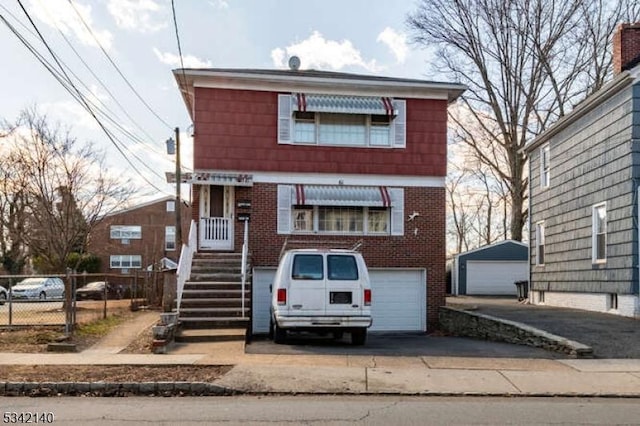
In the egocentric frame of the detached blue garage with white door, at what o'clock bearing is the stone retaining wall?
The stone retaining wall is roughly at 12 o'clock from the detached blue garage with white door.

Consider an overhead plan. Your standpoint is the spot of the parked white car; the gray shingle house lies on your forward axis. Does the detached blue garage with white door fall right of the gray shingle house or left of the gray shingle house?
left

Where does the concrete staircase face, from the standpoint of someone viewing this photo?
facing the viewer

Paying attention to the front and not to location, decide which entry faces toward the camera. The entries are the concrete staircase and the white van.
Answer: the concrete staircase

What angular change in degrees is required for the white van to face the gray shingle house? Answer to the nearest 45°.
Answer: approximately 45° to its right

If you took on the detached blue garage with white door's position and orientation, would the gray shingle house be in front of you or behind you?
in front

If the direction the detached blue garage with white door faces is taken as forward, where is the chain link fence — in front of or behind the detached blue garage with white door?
in front

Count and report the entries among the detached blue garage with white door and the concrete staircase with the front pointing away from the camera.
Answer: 0

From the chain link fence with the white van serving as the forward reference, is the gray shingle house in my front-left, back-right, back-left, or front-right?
front-left

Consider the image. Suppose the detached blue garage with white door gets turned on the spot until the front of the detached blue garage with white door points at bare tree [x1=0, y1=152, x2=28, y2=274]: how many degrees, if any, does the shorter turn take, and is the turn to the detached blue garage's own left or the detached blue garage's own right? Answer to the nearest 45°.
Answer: approximately 45° to the detached blue garage's own right

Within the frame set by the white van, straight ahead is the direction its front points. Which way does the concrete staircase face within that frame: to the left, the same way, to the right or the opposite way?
the opposite way

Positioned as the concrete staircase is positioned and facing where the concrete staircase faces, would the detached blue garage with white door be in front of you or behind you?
behind

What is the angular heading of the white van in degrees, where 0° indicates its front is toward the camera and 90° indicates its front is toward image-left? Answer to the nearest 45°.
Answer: approximately 180°

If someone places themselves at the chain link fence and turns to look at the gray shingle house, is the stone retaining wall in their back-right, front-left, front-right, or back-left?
front-right

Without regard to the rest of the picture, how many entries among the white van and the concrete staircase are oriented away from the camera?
1

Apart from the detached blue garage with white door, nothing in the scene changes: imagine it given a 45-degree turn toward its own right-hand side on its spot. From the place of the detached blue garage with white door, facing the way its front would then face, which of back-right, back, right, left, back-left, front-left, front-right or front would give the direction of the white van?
front-left

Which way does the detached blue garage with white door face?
toward the camera

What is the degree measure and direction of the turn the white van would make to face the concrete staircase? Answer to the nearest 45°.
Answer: approximately 45° to its left

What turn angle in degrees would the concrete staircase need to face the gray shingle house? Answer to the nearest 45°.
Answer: approximately 90° to its left
